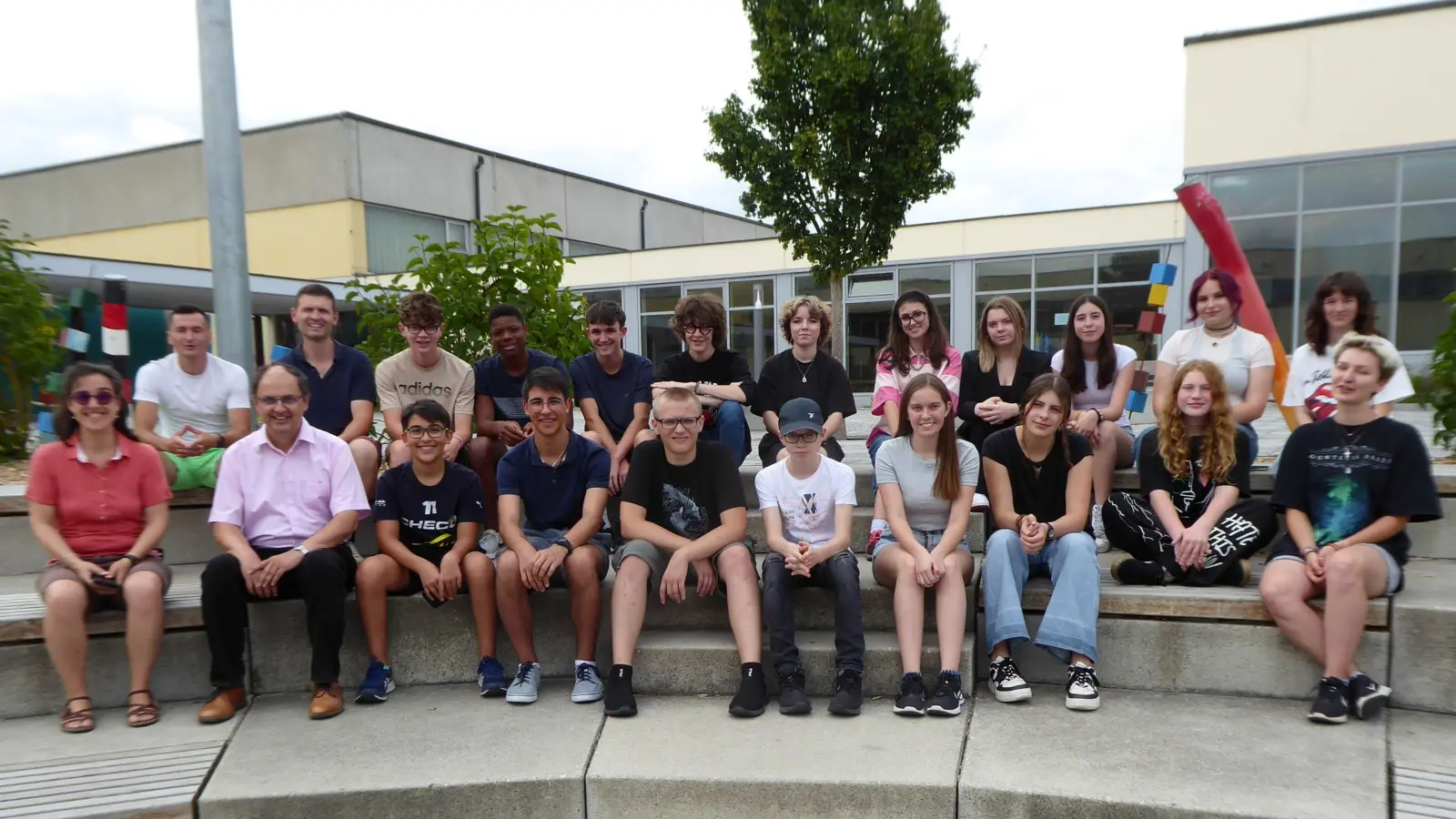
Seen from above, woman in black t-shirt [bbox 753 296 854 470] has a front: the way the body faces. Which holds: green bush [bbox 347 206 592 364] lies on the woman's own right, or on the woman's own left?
on the woman's own right

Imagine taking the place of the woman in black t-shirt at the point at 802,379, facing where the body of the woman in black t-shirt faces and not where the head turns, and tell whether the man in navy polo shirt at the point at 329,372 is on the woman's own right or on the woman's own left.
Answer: on the woman's own right

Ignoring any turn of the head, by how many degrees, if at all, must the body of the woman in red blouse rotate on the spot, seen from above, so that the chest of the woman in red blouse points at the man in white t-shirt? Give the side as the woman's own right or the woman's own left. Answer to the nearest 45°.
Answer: approximately 135° to the woman's own left

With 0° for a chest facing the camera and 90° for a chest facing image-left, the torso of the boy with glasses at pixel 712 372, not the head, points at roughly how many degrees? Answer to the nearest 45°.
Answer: approximately 0°

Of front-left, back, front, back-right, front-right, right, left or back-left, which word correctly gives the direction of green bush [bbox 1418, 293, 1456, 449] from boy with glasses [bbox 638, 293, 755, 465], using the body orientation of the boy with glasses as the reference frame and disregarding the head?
left

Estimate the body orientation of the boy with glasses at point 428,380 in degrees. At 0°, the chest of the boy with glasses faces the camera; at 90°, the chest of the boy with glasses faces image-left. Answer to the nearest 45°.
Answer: approximately 0°
